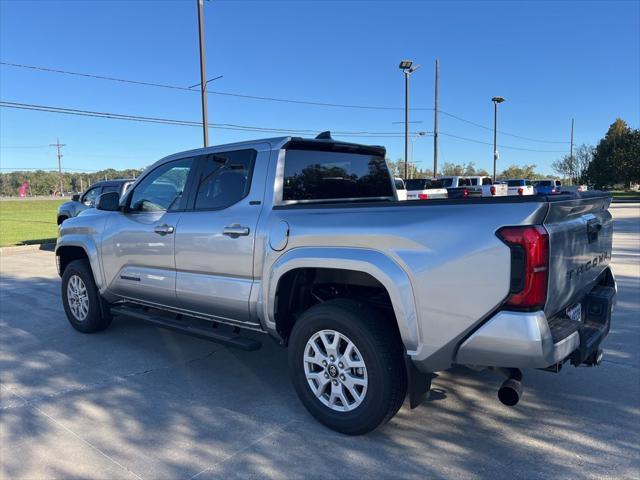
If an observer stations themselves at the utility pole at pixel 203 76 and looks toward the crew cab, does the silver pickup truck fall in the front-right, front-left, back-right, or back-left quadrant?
front-left

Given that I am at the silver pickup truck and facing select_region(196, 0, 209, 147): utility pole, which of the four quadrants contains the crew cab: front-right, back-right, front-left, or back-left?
front-left

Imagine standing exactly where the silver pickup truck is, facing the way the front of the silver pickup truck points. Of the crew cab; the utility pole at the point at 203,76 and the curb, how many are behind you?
0

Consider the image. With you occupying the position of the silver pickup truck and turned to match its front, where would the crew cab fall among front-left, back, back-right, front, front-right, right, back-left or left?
front

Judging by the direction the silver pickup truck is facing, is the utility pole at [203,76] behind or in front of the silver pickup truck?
in front

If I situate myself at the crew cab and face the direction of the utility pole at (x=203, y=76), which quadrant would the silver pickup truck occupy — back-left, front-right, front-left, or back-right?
back-right

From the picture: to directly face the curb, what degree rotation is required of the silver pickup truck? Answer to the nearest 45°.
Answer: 0° — it already faces it

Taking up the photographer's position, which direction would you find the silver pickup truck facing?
facing away from the viewer and to the left of the viewer

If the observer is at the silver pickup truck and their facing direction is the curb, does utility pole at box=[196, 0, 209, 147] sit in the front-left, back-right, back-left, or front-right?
front-right
